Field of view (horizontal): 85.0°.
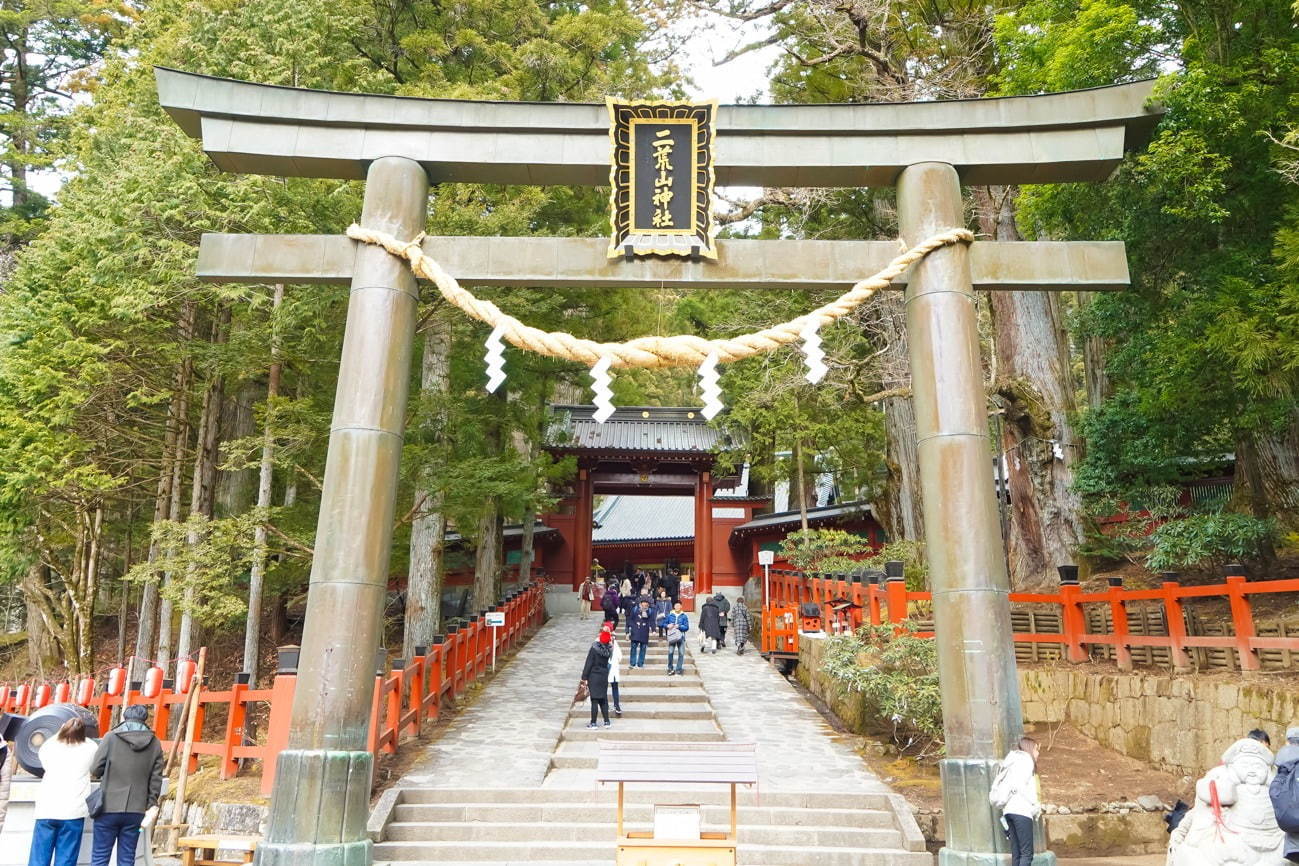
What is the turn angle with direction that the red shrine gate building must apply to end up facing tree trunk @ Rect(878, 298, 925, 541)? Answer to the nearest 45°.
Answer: approximately 45° to its left

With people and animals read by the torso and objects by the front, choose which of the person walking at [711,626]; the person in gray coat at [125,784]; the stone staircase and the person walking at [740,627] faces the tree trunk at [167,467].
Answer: the person in gray coat

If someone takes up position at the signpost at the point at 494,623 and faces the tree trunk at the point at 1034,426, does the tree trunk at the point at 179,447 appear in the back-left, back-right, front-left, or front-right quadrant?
back-right

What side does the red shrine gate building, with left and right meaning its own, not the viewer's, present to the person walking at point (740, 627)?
front

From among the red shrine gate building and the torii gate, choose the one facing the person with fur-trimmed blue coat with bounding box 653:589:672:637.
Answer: the red shrine gate building

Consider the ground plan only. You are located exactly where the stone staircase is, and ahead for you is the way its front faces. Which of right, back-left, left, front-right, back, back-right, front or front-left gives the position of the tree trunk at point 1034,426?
back-left

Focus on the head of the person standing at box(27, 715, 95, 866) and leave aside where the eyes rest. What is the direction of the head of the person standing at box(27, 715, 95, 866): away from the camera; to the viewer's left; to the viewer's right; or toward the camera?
away from the camera

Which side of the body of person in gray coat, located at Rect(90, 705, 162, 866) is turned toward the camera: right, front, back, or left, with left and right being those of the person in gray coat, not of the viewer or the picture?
back

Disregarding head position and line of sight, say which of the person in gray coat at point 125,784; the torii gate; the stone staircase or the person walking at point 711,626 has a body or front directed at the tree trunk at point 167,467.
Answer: the person in gray coat

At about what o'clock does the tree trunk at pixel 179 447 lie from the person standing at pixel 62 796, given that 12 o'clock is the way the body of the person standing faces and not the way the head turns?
The tree trunk is roughly at 12 o'clock from the person standing.

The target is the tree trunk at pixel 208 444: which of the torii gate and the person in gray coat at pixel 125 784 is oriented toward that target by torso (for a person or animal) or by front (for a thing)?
the person in gray coat
